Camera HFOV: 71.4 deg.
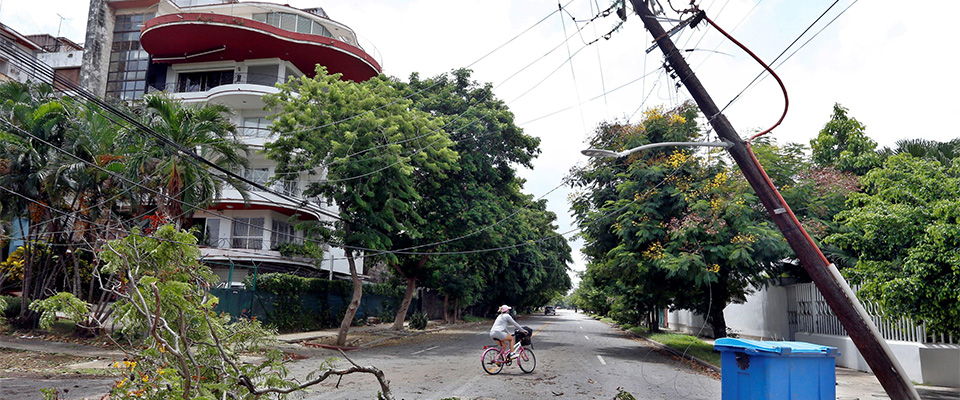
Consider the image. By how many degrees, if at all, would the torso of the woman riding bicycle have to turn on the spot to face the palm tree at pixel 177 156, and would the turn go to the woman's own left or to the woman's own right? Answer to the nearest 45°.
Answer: approximately 180°

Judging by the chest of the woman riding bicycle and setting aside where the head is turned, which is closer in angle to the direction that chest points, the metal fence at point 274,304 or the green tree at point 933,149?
the green tree

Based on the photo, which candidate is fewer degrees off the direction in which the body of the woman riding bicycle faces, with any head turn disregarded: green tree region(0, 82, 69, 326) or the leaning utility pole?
the leaning utility pole

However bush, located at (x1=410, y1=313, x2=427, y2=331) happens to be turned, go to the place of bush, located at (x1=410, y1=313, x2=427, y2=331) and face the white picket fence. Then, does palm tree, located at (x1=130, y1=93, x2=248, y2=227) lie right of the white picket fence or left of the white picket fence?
right

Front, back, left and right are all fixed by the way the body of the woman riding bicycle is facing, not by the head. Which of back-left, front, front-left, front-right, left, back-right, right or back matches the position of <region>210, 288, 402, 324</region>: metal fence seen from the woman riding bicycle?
back-left

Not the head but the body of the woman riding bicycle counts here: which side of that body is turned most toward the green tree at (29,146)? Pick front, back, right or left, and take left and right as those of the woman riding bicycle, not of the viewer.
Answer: back

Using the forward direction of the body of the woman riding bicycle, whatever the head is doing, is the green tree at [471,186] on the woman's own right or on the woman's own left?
on the woman's own left

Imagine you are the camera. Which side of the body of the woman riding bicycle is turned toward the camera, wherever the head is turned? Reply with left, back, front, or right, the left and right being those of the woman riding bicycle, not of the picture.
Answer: right

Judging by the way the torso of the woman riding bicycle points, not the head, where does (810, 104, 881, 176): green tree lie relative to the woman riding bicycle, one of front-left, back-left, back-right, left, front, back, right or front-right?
front-left
